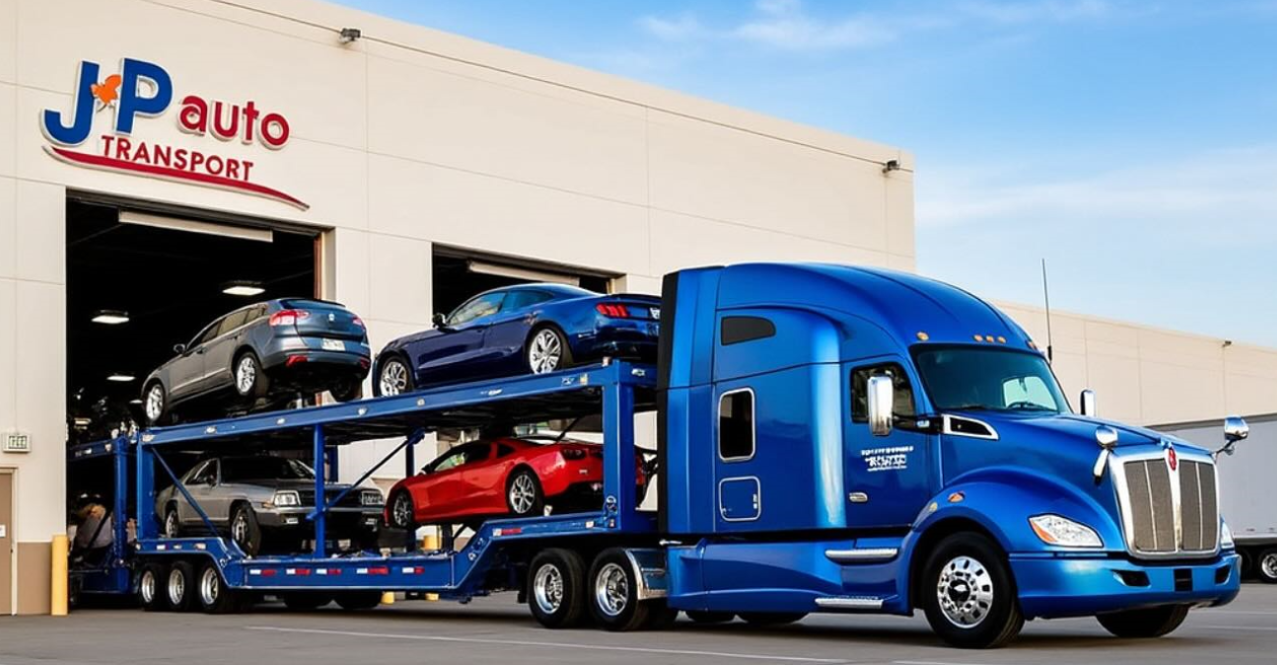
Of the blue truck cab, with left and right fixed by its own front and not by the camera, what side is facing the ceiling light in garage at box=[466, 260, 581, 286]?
back

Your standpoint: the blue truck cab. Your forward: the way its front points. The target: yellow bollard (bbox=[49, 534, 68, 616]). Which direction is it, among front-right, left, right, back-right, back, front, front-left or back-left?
back

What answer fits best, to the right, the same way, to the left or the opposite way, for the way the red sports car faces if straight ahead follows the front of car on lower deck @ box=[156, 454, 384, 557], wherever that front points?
the opposite way

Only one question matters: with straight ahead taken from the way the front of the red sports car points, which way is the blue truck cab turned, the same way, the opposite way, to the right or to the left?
the opposite way

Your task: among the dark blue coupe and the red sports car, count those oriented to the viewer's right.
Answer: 0

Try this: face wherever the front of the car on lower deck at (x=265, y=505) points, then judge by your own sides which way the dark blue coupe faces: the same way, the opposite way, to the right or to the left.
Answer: the opposite way

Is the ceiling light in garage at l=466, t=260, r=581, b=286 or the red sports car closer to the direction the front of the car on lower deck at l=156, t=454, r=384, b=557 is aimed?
the red sports car

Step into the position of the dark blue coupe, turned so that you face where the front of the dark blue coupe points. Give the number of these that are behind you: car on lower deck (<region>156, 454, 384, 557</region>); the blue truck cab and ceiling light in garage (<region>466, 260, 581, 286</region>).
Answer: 1

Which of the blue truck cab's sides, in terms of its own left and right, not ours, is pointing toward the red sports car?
back

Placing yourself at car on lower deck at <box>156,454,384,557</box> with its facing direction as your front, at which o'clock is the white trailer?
The white trailer is roughly at 10 o'clock from the car on lower deck.

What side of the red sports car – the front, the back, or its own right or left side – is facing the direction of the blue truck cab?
back

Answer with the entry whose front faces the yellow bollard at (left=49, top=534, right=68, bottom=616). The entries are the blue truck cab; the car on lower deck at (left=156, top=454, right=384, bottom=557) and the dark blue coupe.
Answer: the dark blue coupe

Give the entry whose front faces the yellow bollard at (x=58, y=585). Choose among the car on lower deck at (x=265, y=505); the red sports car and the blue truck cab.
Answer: the red sports car

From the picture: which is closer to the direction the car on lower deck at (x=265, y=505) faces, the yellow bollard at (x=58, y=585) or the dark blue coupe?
the dark blue coupe

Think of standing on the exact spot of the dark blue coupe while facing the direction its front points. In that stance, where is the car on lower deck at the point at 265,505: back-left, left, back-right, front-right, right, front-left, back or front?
front

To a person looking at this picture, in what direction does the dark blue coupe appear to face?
facing away from the viewer and to the left of the viewer

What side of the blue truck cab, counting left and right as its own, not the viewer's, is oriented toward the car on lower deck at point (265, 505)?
back

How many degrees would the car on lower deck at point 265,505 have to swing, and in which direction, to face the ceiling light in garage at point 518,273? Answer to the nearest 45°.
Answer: approximately 90° to its left
